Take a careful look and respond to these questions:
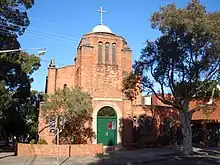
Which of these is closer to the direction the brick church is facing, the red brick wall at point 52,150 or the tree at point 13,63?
the red brick wall

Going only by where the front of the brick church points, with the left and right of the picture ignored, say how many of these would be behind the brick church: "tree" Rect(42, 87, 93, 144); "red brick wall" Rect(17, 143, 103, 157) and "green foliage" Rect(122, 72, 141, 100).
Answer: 0

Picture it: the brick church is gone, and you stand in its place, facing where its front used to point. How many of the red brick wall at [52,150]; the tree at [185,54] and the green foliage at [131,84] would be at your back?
0

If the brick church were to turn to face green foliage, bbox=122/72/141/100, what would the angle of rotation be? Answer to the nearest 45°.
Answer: approximately 45° to its left

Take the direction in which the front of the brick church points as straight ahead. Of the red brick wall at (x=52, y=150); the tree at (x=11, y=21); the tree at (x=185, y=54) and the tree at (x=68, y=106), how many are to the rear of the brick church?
0

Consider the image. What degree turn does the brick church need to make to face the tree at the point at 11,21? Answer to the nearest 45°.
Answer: approximately 45° to its right

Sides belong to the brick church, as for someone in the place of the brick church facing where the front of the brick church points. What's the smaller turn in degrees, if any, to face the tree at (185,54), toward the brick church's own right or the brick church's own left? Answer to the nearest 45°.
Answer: approximately 45° to the brick church's own left

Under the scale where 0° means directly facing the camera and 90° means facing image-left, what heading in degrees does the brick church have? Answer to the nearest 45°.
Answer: approximately 0°

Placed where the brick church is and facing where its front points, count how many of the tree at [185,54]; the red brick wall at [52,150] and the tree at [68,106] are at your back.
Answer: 0

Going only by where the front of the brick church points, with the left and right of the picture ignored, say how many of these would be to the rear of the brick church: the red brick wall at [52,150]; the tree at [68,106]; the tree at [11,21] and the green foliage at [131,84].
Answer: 0

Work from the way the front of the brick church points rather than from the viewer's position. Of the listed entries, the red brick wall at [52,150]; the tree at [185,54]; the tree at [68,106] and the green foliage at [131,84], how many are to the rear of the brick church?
0

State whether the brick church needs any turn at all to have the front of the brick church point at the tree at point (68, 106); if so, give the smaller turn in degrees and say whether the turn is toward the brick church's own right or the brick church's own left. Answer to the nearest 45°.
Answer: approximately 45° to the brick church's own right

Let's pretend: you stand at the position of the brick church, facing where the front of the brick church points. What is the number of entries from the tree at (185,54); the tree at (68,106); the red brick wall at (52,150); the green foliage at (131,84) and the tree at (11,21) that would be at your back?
0

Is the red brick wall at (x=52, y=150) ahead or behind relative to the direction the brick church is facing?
ahead

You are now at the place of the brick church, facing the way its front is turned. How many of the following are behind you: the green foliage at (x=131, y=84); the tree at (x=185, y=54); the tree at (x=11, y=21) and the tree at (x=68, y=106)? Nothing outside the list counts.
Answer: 0
